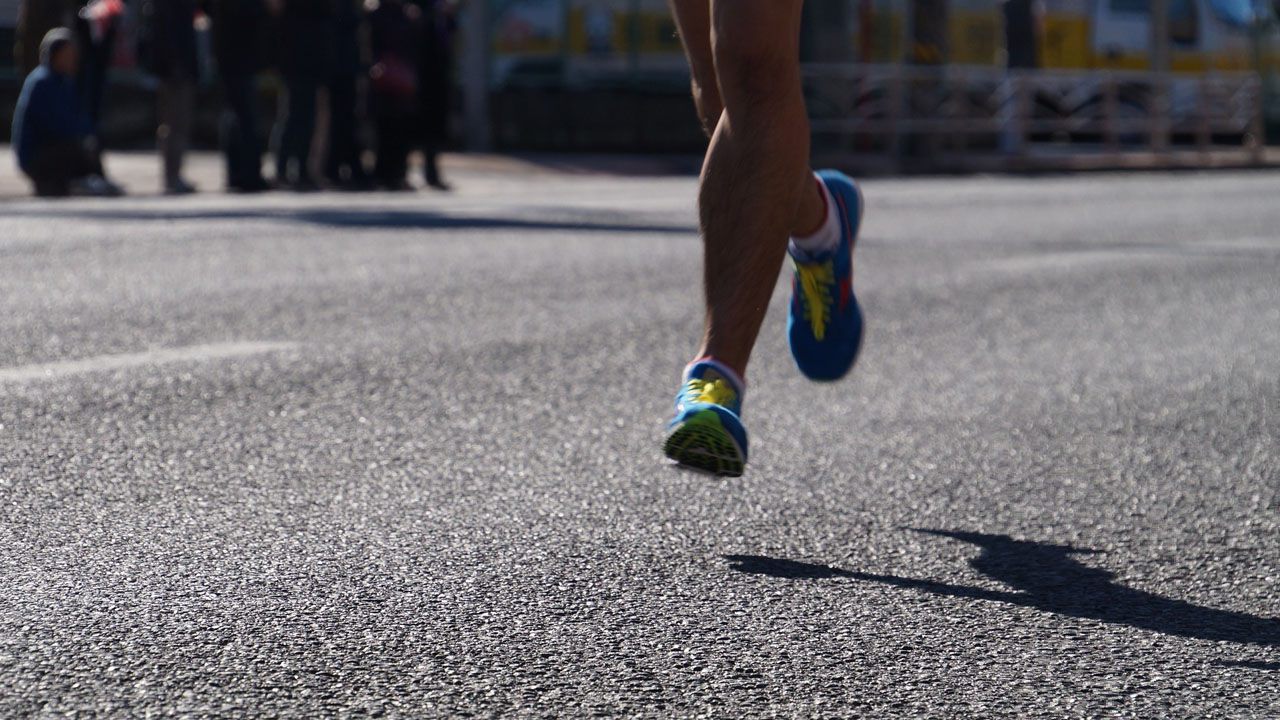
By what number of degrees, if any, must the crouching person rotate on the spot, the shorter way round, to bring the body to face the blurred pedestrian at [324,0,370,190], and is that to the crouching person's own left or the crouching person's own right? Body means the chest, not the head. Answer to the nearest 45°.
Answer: approximately 45° to the crouching person's own left

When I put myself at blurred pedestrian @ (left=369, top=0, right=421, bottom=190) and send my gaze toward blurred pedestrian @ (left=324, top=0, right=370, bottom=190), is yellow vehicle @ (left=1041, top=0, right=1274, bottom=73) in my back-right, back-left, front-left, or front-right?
back-right

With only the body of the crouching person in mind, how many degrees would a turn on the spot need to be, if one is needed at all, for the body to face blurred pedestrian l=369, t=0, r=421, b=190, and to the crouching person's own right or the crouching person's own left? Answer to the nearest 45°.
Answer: approximately 45° to the crouching person's own left

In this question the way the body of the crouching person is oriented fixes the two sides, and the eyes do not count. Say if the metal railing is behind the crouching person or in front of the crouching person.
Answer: in front

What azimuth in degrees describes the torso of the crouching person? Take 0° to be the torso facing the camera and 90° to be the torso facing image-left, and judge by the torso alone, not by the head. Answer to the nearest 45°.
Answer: approximately 270°

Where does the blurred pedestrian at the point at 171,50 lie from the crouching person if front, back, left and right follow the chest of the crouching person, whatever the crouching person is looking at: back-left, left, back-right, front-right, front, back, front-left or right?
front-left

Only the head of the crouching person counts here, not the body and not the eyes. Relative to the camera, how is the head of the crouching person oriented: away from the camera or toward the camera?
toward the camera

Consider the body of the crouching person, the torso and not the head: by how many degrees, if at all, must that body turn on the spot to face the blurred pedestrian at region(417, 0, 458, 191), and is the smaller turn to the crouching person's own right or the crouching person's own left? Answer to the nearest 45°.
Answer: approximately 45° to the crouching person's own left

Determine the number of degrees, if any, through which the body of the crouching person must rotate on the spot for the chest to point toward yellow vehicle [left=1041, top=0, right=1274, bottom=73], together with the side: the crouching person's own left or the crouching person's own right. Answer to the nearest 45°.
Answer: approximately 45° to the crouching person's own left

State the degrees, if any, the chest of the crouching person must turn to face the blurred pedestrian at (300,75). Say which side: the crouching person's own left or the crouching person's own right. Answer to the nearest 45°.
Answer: approximately 45° to the crouching person's own left
